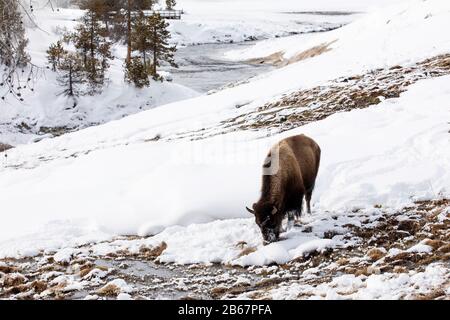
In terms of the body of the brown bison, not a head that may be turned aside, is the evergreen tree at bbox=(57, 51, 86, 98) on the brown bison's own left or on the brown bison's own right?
on the brown bison's own right

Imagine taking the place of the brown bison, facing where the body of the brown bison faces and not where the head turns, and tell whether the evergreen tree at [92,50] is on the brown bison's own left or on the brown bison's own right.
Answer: on the brown bison's own right

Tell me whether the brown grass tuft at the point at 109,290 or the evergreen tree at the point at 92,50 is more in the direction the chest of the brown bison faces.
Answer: the brown grass tuft

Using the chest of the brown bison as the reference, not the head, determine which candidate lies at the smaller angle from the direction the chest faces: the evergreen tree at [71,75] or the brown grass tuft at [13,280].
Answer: the brown grass tuft

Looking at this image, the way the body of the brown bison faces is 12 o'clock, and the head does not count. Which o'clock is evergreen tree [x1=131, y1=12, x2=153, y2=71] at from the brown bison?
The evergreen tree is roughly at 4 o'clock from the brown bison.

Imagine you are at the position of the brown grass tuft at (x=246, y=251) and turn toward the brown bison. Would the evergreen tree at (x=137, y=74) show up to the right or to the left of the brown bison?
left

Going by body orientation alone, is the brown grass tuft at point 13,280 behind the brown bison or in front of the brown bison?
in front

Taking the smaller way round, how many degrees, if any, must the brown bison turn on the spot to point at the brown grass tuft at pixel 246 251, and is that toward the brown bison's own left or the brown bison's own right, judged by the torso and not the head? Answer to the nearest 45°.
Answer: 0° — it already faces it

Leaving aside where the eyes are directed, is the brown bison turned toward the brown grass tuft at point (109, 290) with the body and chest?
yes

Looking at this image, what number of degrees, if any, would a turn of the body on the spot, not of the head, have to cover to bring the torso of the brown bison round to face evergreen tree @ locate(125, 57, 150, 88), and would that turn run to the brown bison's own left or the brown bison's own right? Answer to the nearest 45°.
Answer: approximately 135° to the brown bison's own right

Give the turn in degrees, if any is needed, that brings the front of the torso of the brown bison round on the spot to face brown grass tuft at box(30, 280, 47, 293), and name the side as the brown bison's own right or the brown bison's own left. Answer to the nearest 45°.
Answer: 0° — it already faces it

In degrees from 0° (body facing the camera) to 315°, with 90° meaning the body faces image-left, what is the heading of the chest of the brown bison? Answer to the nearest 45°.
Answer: approximately 45°
